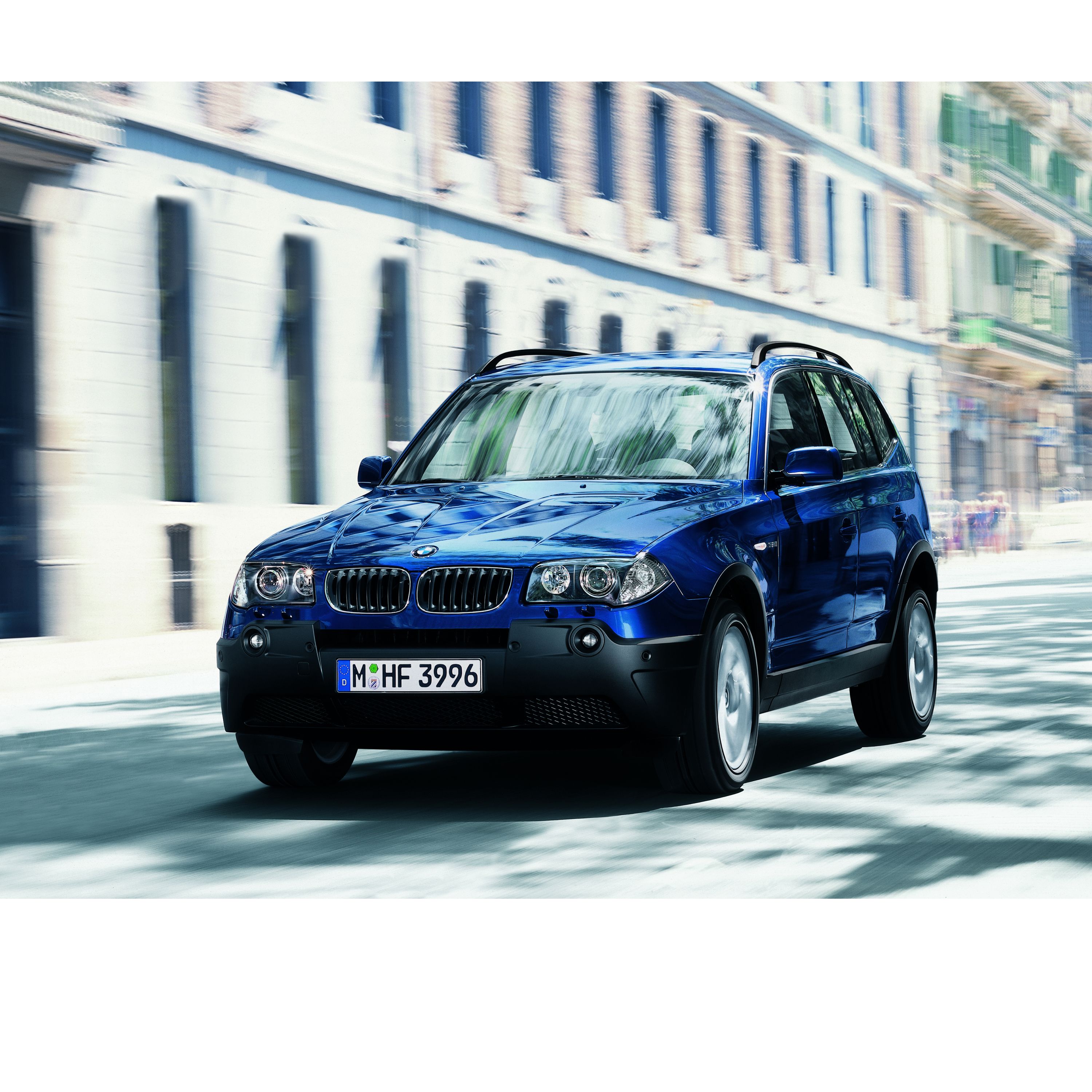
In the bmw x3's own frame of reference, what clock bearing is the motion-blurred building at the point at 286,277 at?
The motion-blurred building is roughly at 4 o'clock from the bmw x3.

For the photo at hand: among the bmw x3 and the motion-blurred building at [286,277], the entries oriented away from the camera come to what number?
0

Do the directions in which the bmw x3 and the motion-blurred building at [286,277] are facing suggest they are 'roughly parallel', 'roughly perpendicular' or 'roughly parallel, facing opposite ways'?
roughly perpendicular

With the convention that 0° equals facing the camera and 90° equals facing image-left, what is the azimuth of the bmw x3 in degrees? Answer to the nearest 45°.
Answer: approximately 45°

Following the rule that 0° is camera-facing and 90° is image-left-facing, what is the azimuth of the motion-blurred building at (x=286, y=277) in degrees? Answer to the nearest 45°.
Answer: approximately 315°

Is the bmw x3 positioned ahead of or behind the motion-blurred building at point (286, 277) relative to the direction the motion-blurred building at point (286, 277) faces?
ahead
